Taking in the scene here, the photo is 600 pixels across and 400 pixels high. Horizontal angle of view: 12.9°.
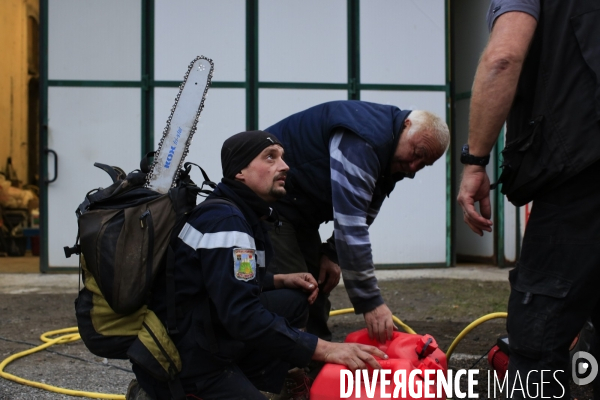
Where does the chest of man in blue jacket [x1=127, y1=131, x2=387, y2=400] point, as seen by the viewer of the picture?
to the viewer's right

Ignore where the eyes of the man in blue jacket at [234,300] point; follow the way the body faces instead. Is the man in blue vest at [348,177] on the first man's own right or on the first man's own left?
on the first man's own left

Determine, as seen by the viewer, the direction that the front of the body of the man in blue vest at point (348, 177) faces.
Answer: to the viewer's right

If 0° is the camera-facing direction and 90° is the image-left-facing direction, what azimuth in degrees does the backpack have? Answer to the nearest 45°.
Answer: approximately 45°

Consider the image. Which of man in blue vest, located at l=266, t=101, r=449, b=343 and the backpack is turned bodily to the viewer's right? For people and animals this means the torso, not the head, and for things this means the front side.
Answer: the man in blue vest

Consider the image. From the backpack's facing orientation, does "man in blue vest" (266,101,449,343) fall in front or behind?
behind
